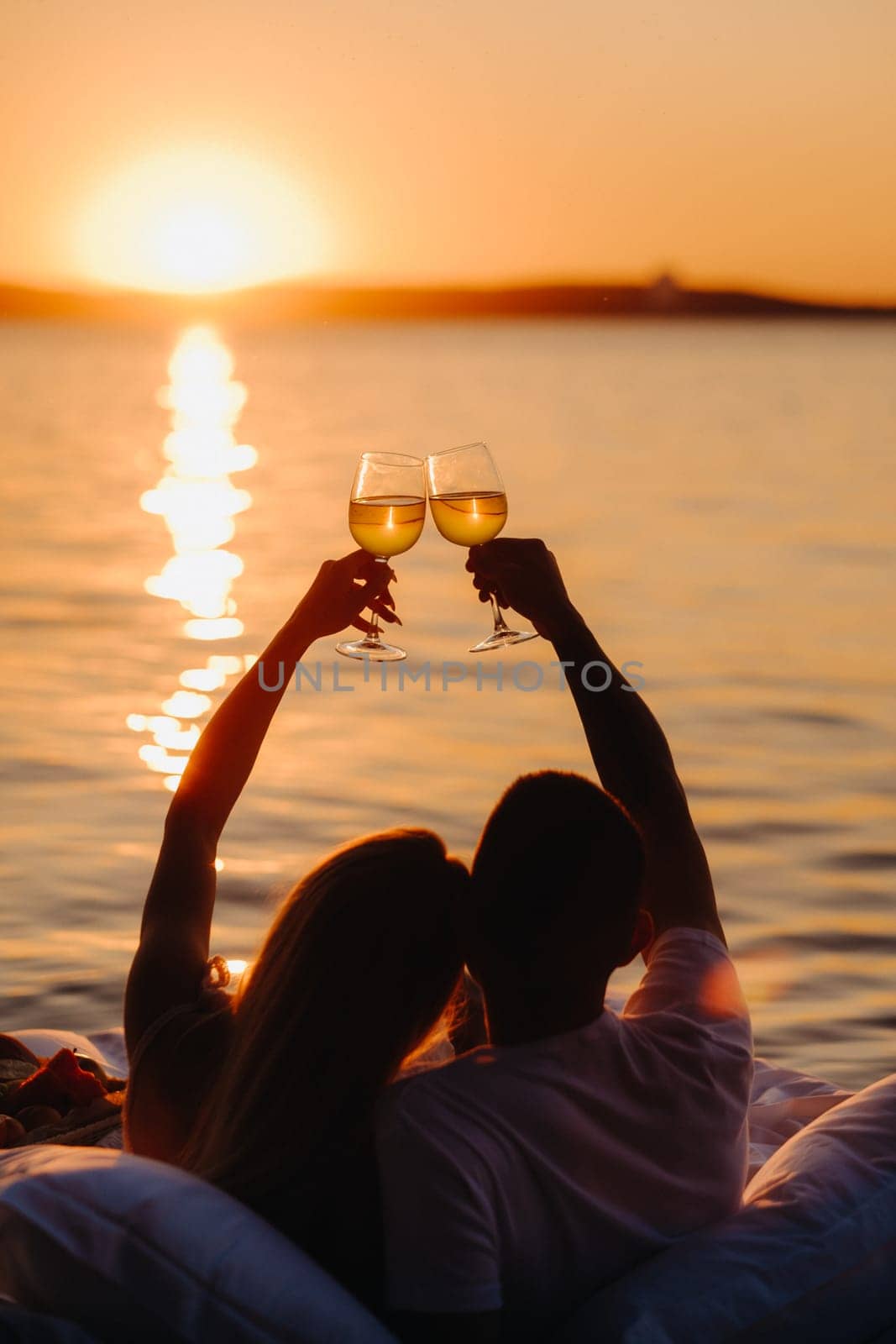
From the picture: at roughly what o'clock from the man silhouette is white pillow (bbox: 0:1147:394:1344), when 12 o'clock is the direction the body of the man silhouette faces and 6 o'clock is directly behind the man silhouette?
The white pillow is roughly at 9 o'clock from the man silhouette.

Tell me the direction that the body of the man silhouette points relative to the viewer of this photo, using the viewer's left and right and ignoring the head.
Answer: facing away from the viewer
